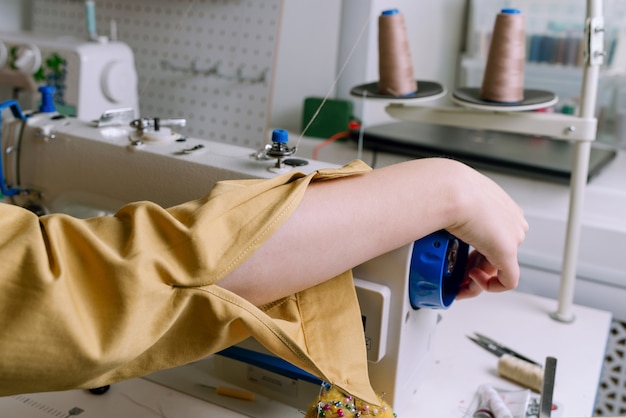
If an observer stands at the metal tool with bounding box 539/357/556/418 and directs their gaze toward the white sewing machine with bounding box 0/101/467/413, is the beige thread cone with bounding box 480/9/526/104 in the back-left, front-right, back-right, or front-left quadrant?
front-right

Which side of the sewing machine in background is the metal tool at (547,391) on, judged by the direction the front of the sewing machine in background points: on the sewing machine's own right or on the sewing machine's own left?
on the sewing machine's own left

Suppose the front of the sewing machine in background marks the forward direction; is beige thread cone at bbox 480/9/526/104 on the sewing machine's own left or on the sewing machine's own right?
on the sewing machine's own left

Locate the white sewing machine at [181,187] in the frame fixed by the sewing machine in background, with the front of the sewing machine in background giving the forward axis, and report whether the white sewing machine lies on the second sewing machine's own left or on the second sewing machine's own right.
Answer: on the second sewing machine's own left

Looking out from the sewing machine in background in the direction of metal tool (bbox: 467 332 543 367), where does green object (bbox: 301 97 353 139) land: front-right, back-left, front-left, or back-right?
front-left

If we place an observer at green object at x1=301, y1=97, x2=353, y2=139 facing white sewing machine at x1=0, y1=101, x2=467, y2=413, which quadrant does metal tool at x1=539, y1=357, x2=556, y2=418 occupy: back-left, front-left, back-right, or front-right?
front-left

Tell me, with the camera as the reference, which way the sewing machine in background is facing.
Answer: facing the viewer and to the left of the viewer

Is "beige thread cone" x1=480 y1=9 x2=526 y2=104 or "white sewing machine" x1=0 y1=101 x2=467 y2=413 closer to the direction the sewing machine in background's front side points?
the white sewing machine

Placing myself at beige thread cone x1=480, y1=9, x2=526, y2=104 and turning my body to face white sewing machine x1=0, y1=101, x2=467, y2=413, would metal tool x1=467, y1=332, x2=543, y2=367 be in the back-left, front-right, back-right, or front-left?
front-left
